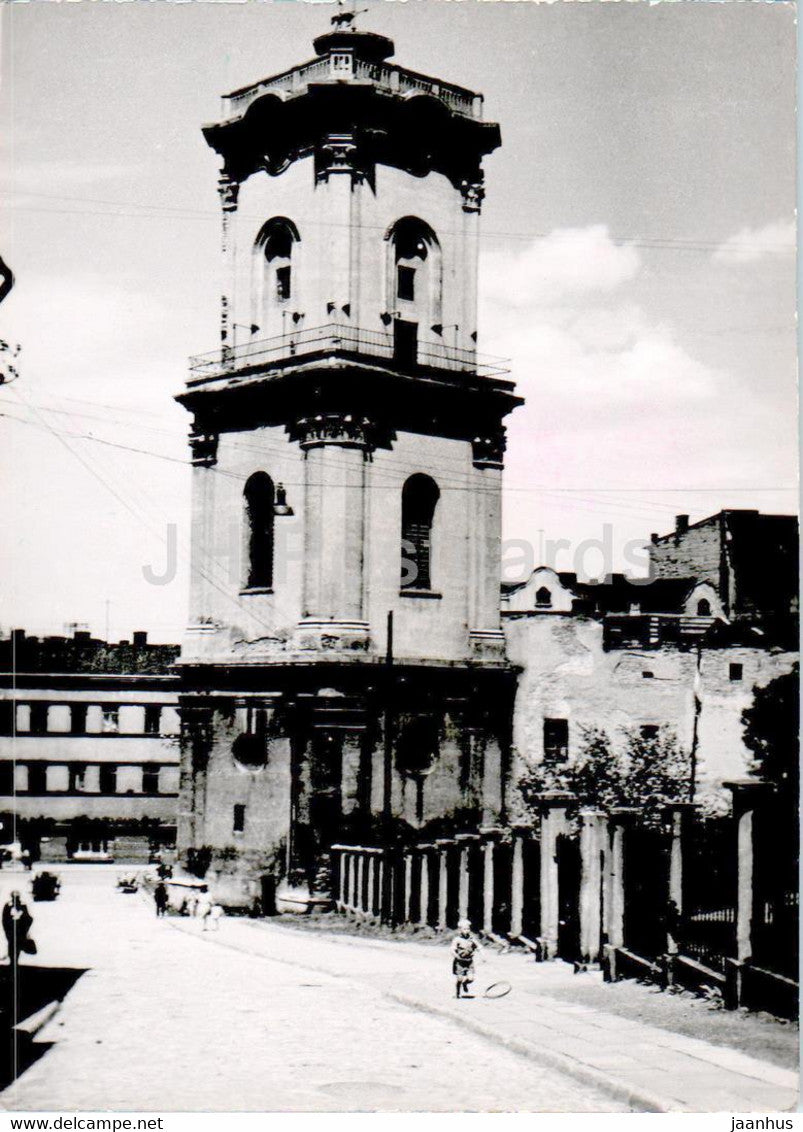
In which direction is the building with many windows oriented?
toward the camera

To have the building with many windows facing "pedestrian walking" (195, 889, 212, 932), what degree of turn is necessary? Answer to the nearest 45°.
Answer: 0° — it already faces them

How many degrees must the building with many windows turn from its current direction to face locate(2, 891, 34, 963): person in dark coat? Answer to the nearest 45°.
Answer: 0° — it already faces them

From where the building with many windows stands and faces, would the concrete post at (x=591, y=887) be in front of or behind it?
in front

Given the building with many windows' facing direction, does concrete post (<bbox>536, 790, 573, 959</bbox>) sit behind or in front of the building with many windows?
in front

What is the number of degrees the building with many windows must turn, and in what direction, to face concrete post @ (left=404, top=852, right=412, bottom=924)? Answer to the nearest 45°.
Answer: approximately 45° to its left

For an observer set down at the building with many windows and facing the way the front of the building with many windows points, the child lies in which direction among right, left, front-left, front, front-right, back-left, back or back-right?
front

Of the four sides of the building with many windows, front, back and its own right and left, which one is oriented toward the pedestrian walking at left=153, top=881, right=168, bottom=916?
front

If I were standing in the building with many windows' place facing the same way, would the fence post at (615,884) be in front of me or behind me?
in front
